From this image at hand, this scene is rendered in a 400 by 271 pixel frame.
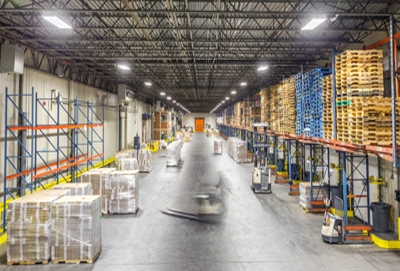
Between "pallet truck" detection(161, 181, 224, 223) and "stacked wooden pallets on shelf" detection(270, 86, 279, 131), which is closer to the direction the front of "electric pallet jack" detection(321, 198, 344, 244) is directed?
the pallet truck

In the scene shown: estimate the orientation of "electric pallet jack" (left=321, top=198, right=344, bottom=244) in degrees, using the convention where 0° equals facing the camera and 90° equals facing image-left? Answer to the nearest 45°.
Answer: approximately 45°

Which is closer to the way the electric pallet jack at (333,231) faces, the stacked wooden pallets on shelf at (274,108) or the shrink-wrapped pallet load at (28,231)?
the shrink-wrapped pallet load

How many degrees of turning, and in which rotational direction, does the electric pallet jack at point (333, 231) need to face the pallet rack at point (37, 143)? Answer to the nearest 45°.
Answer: approximately 45° to its right

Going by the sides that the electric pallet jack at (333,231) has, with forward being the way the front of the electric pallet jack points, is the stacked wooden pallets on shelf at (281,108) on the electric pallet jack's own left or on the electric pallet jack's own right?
on the electric pallet jack's own right

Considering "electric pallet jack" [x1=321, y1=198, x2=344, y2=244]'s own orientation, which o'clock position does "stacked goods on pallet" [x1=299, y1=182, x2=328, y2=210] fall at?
The stacked goods on pallet is roughly at 4 o'clock from the electric pallet jack.

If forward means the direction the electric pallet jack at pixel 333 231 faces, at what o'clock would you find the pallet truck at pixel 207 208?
The pallet truck is roughly at 2 o'clock from the electric pallet jack.
